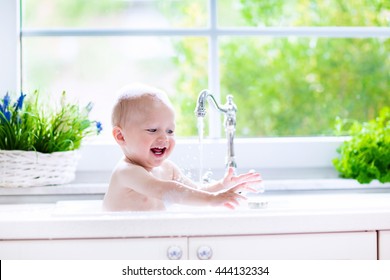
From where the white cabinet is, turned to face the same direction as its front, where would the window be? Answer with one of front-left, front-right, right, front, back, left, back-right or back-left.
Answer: back

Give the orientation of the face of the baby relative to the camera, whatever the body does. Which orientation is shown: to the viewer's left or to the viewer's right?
to the viewer's right

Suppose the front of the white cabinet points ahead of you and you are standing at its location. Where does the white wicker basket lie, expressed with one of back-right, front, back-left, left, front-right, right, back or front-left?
back-right

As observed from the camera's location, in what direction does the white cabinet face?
facing the viewer
